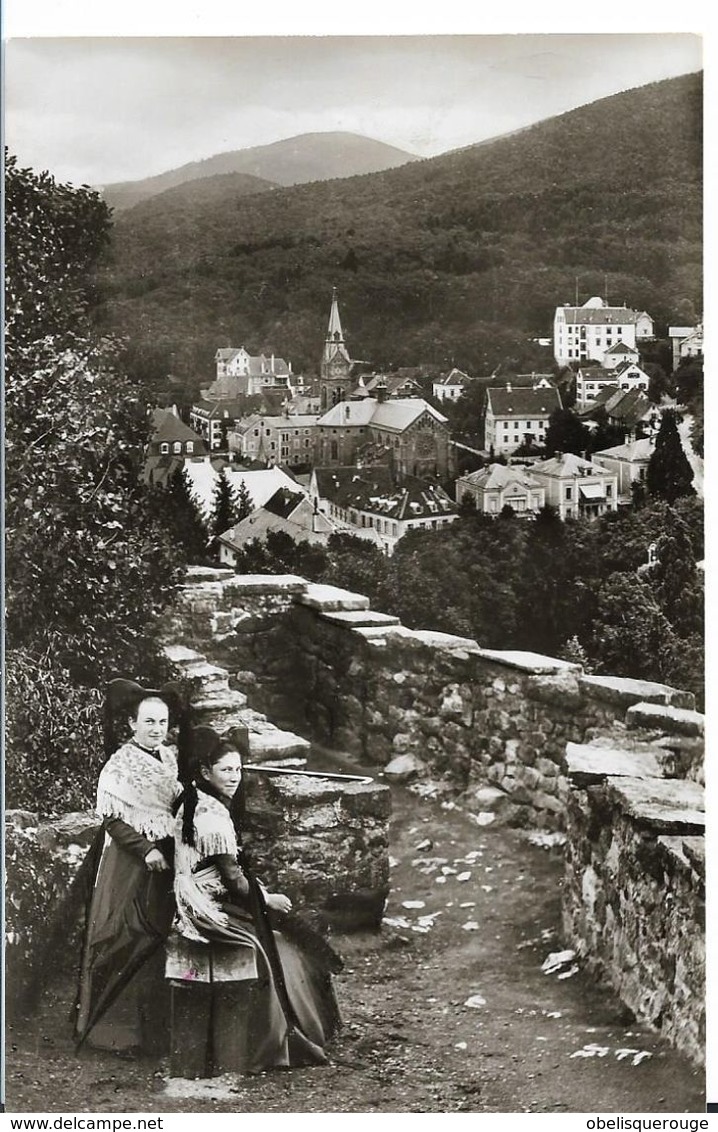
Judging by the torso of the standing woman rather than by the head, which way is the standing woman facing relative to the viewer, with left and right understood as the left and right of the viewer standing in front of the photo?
facing the viewer and to the right of the viewer

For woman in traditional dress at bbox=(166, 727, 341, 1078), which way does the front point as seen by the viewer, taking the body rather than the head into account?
to the viewer's right

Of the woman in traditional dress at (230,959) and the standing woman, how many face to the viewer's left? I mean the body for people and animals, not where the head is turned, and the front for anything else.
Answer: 0

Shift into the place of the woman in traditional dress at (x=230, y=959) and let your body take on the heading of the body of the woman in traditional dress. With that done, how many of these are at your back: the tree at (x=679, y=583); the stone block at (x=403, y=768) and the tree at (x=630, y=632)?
0
